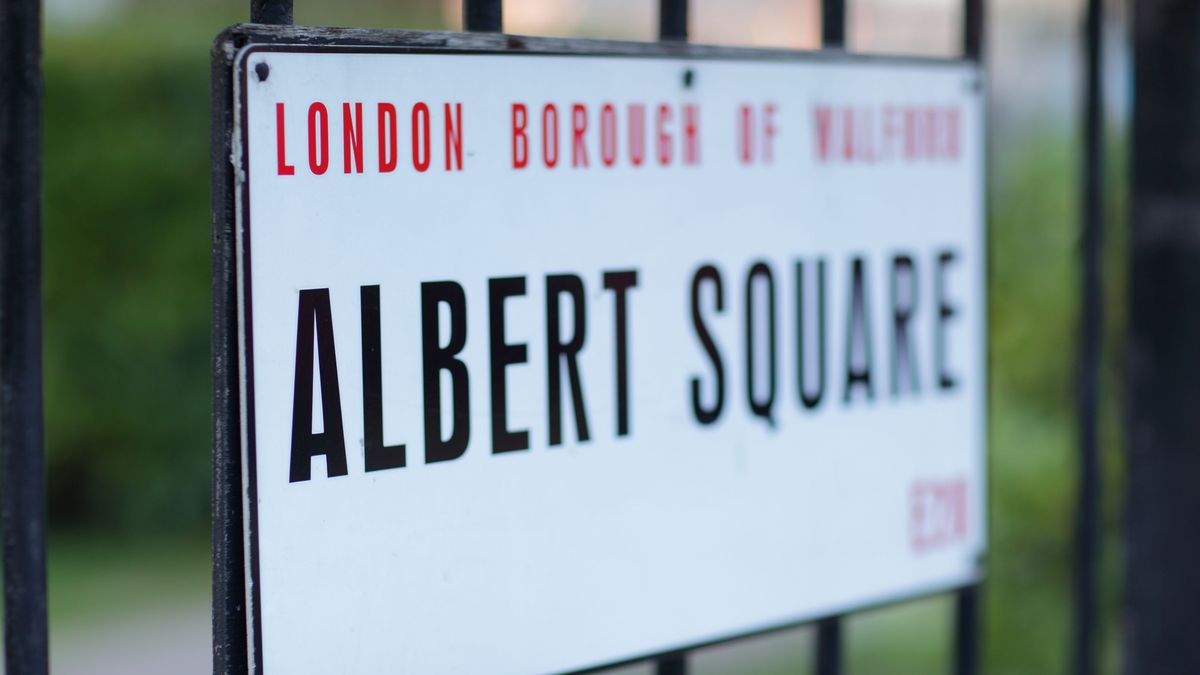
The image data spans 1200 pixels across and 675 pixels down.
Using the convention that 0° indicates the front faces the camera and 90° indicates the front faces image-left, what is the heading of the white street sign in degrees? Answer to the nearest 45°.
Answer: approximately 315°
